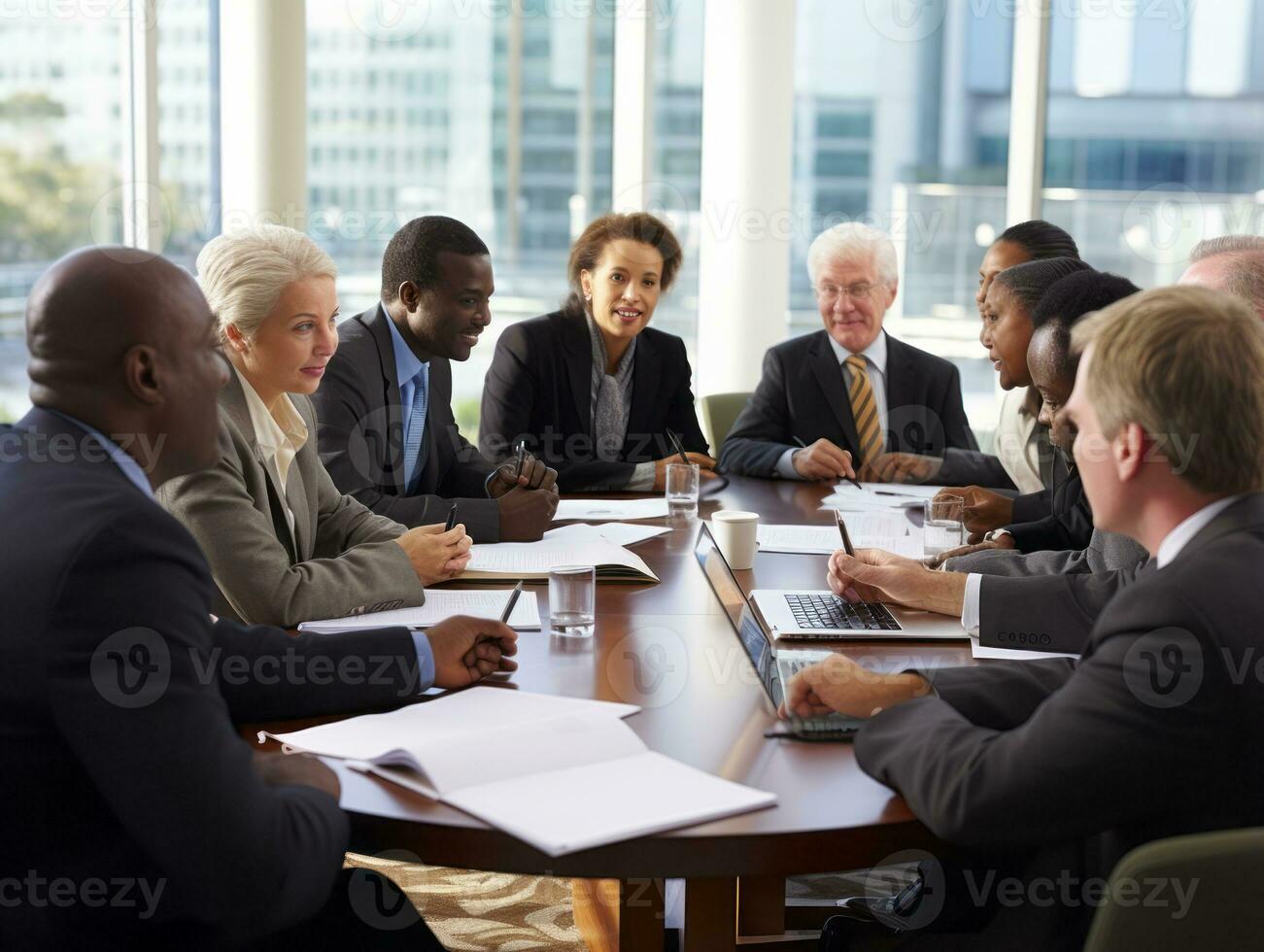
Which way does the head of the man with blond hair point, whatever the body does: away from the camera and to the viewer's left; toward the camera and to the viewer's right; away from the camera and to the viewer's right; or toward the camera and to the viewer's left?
away from the camera and to the viewer's left

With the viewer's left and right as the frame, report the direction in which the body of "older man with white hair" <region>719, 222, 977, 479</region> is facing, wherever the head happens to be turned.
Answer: facing the viewer

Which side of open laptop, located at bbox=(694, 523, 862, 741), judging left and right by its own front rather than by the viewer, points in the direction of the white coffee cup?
left

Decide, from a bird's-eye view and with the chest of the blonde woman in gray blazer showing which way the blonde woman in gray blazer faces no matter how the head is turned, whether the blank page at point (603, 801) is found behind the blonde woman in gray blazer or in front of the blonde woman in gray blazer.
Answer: in front

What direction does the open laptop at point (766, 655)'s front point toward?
to the viewer's right

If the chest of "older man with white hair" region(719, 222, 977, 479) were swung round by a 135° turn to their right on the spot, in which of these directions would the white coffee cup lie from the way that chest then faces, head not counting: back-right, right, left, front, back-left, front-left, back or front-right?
back-left

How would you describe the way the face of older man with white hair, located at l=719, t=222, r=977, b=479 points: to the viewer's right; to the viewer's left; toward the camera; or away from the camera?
toward the camera

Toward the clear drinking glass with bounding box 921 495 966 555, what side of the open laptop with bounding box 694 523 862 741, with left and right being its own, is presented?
left

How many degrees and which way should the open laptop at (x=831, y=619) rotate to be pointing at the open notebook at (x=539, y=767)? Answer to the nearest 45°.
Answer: approximately 90° to its right

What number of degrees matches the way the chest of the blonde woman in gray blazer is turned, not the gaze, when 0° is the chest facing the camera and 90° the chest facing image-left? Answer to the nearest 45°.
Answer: approximately 315°

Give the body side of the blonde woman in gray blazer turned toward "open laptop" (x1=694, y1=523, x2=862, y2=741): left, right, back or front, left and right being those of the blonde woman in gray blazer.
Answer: front

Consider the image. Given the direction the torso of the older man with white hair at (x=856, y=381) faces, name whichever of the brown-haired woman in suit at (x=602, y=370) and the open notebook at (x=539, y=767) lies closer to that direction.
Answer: the open notebook
